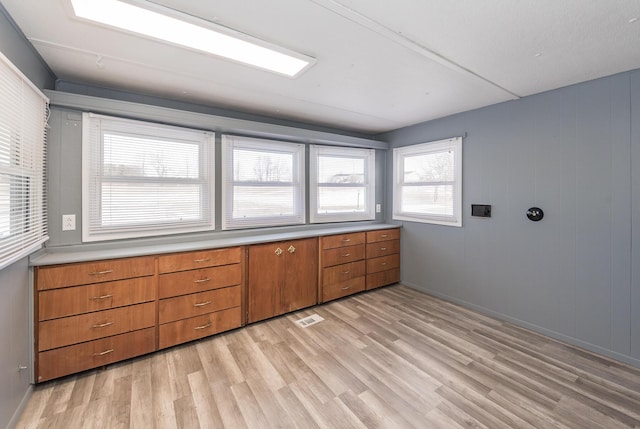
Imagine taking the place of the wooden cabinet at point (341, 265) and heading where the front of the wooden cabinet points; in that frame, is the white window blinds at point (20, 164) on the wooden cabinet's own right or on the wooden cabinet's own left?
on the wooden cabinet's own right

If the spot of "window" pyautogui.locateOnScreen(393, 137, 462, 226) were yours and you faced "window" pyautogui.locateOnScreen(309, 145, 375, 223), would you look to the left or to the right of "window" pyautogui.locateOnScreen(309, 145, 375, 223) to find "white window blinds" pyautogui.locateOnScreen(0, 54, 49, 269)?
left

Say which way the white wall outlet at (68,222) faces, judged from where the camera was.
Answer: facing the viewer

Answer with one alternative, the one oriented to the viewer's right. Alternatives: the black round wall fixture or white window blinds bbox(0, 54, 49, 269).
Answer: the white window blinds

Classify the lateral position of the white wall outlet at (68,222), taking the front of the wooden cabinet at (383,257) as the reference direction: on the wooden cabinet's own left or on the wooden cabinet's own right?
on the wooden cabinet's own right

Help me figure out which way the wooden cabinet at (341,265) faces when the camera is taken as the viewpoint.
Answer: facing the viewer and to the right of the viewer

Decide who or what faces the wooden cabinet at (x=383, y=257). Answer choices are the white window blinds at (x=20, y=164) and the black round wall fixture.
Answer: the white window blinds

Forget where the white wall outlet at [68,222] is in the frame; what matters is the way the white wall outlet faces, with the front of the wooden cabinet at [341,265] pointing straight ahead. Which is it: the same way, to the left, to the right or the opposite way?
the same way

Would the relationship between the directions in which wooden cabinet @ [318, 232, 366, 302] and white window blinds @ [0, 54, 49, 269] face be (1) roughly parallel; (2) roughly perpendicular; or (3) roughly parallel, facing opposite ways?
roughly perpendicular

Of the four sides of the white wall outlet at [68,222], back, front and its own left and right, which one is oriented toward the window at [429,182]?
left

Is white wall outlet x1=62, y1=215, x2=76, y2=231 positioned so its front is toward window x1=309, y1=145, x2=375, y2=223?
no

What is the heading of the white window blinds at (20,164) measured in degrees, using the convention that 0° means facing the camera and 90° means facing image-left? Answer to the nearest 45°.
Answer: approximately 270°

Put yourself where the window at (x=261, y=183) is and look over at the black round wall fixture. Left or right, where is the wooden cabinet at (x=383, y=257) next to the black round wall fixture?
left

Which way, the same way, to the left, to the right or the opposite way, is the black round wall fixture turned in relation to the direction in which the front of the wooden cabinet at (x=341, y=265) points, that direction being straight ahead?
to the right
